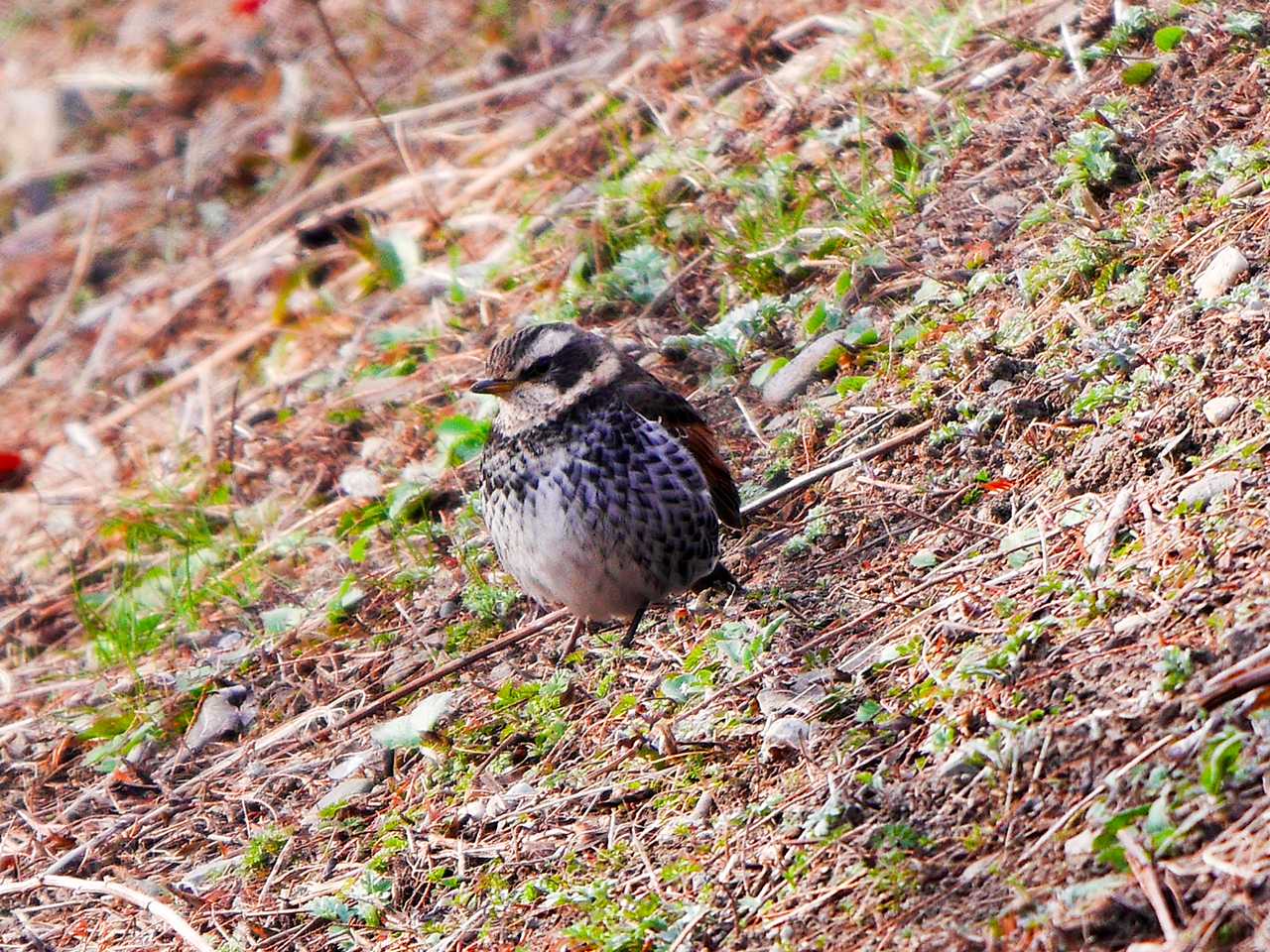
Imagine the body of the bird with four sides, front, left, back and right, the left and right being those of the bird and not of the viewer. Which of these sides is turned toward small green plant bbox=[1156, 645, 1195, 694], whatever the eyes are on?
left

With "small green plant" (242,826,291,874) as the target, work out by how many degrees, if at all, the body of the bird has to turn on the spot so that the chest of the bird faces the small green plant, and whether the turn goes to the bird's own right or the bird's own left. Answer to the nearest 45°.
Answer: approximately 45° to the bird's own right

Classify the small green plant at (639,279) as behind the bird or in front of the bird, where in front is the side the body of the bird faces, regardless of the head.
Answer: behind

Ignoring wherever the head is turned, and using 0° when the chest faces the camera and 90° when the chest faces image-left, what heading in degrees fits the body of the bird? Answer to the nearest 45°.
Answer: approximately 45°

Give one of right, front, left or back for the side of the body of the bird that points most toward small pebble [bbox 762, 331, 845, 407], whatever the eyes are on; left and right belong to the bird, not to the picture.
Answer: back

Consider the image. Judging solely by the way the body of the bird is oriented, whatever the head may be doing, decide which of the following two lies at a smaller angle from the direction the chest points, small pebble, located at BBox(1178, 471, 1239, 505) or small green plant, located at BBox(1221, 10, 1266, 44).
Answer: the small pebble

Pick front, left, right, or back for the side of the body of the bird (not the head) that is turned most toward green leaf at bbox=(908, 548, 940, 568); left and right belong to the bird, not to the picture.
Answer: left
